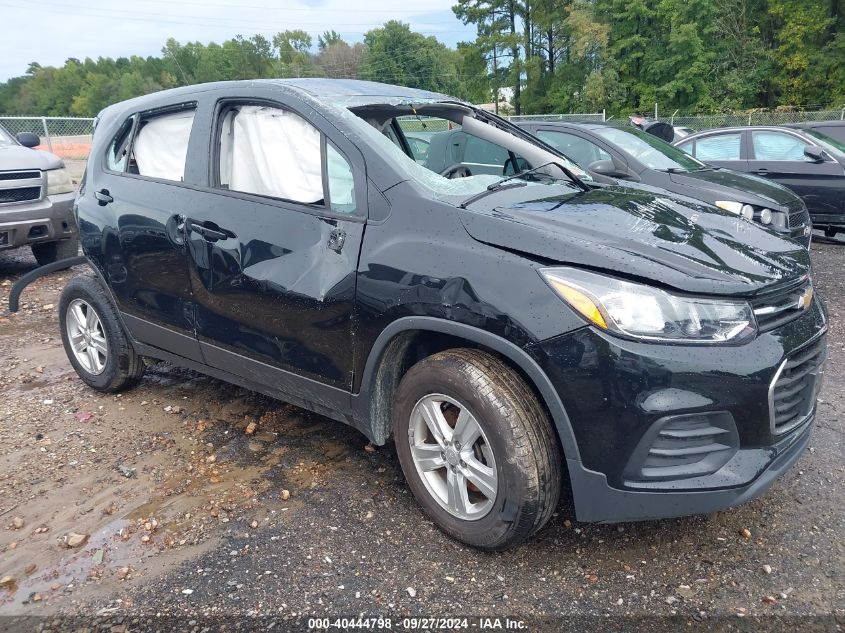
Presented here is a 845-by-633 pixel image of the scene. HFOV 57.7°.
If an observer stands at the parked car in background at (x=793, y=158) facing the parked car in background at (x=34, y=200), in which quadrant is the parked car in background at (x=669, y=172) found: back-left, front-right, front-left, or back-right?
front-left

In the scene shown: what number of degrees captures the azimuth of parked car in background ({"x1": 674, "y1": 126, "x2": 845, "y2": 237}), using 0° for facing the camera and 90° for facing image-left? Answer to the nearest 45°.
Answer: approximately 270°

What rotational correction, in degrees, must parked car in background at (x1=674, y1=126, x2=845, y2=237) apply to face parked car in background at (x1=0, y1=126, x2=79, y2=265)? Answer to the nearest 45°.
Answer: approximately 135° to its right

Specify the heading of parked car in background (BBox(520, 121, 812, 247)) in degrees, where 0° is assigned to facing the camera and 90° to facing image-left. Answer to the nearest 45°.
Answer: approximately 315°

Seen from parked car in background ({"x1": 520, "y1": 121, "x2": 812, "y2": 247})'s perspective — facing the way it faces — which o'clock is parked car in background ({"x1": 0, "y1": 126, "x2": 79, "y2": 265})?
parked car in background ({"x1": 0, "y1": 126, "x2": 79, "y2": 265}) is roughly at 4 o'clock from parked car in background ({"x1": 520, "y1": 121, "x2": 812, "y2": 247}).

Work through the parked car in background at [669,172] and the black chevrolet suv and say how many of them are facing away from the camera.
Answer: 0

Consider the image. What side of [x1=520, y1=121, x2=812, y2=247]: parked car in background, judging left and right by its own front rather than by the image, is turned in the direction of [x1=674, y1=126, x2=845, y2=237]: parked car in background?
left

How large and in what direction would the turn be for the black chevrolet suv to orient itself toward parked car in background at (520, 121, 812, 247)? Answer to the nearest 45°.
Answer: approximately 90° to its left

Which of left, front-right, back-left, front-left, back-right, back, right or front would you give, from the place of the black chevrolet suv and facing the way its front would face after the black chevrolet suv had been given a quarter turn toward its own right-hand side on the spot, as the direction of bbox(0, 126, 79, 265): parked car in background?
right

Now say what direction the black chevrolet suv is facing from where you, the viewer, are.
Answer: facing the viewer and to the right of the viewer

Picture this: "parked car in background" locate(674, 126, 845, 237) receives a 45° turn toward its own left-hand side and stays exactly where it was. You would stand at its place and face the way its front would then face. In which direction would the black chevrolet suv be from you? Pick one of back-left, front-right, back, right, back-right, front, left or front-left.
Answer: back-right
